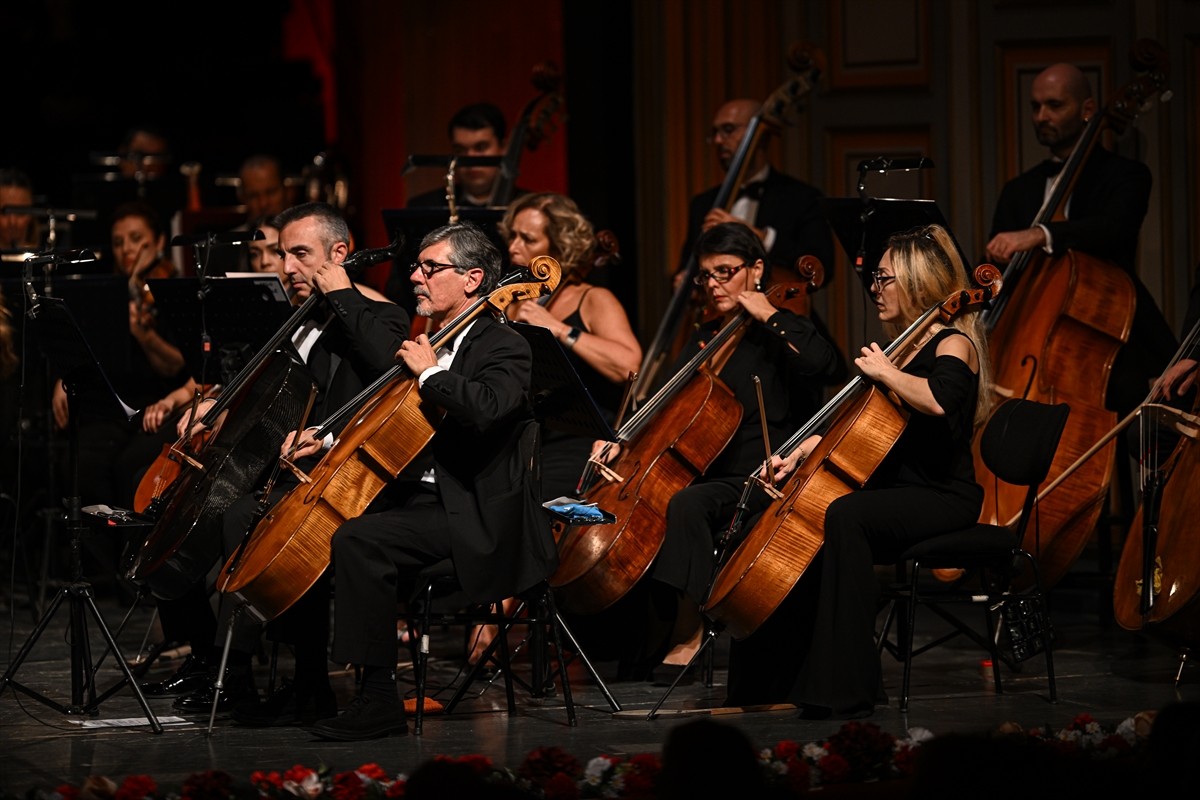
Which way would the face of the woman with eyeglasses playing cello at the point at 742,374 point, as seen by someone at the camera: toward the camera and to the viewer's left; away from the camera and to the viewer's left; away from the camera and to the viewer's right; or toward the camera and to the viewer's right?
toward the camera and to the viewer's left

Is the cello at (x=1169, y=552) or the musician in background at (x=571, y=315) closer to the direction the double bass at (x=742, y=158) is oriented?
the musician in background

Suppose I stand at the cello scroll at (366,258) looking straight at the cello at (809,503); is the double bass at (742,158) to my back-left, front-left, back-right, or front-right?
front-left

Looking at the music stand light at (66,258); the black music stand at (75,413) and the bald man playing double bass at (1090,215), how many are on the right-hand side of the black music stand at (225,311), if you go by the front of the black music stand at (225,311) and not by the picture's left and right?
1

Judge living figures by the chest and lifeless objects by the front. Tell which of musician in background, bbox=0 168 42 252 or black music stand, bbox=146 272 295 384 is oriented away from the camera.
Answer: the black music stand

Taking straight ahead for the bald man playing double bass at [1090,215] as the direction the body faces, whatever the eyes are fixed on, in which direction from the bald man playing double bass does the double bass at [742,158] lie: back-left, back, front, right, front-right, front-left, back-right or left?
front-right

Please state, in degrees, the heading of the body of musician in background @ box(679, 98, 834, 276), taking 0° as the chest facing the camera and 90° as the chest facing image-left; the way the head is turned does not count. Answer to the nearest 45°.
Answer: approximately 45°

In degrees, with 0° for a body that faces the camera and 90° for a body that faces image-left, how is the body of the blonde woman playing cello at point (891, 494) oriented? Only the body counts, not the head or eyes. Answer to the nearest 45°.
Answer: approximately 90°

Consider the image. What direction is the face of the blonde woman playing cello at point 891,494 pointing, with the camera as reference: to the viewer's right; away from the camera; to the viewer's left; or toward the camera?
to the viewer's left
